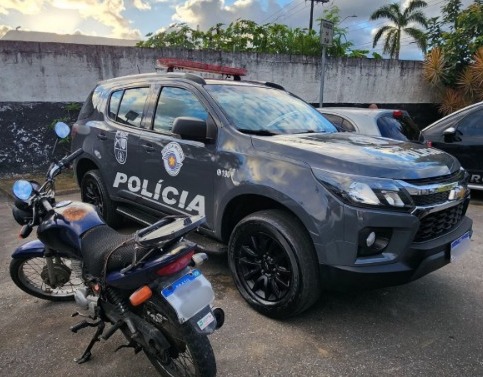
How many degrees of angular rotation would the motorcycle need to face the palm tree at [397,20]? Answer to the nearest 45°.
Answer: approximately 90° to its right

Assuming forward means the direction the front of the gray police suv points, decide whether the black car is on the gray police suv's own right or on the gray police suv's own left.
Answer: on the gray police suv's own left

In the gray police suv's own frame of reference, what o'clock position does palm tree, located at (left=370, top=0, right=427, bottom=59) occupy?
The palm tree is roughly at 8 o'clock from the gray police suv.

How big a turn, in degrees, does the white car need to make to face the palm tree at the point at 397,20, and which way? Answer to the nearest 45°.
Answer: approximately 45° to its right

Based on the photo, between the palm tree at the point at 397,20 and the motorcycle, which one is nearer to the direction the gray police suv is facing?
the motorcycle

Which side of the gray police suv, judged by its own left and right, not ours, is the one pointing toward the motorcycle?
right

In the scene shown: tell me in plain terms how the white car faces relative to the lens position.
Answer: facing away from the viewer and to the left of the viewer

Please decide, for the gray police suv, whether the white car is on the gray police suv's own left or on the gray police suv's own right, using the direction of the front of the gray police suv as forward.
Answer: on the gray police suv's own left

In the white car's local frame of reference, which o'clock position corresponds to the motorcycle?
The motorcycle is roughly at 8 o'clock from the white car.

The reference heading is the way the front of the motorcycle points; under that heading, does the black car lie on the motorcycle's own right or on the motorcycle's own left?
on the motorcycle's own right

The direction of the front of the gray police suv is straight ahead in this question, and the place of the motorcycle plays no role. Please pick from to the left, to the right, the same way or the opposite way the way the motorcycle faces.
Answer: the opposite way

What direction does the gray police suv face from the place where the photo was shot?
facing the viewer and to the right of the viewer

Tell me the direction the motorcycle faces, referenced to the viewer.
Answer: facing away from the viewer and to the left of the viewer

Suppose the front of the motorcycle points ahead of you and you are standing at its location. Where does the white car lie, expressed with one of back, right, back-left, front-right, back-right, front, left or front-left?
right

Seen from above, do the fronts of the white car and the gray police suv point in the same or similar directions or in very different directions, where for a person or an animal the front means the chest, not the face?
very different directions
